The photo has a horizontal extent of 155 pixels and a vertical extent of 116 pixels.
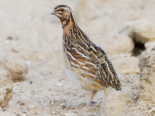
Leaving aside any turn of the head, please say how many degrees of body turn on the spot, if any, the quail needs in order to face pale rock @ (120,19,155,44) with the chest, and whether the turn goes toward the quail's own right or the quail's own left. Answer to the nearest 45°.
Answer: approximately 135° to the quail's own right

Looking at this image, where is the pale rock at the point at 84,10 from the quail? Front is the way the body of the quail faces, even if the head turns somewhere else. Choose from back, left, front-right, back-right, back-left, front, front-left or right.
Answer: right

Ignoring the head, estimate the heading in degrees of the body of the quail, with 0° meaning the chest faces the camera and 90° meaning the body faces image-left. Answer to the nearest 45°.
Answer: approximately 90°

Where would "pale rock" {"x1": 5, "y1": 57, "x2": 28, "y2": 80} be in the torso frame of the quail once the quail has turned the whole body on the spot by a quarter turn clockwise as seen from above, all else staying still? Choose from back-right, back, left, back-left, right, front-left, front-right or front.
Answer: front-left

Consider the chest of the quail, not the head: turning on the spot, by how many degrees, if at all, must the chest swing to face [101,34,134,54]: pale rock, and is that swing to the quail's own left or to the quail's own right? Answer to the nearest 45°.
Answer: approximately 90° to the quail's own right

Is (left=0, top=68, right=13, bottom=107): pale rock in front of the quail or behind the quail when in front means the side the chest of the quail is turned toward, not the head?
in front

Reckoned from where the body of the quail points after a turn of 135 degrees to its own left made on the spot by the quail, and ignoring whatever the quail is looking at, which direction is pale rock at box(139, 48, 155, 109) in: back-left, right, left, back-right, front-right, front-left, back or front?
front
